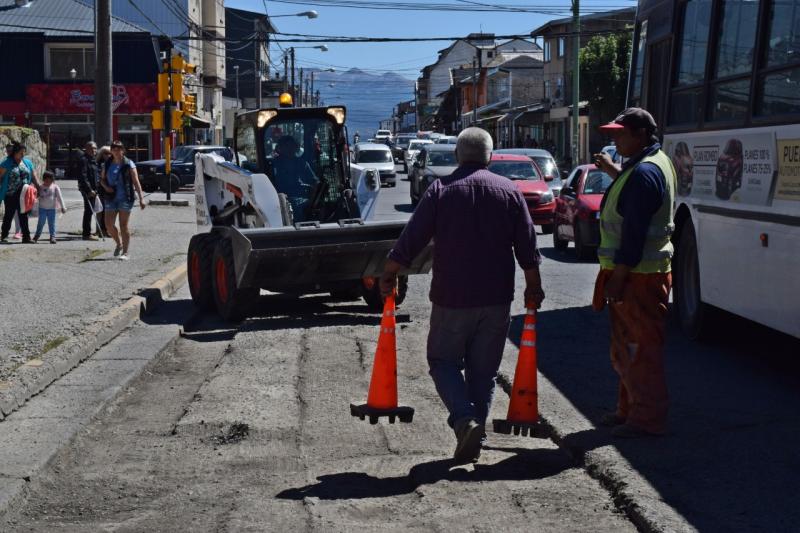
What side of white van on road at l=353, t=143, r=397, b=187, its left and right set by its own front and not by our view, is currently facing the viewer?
front

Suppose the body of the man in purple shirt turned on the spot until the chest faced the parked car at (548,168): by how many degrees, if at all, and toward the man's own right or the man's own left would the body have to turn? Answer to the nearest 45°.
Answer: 0° — they already face it

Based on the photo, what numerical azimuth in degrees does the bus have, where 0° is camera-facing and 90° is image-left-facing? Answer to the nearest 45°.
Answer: approximately 135°

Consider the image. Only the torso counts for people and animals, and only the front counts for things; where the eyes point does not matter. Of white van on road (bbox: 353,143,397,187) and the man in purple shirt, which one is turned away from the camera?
the man in purple shirt

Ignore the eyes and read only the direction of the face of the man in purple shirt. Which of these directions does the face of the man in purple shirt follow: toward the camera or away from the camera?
away from the camera

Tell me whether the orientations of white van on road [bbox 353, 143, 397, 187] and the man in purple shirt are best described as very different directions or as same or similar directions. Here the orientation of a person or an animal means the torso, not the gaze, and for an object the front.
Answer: very different directions

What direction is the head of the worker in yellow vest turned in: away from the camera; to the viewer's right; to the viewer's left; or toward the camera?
to the viewer's left

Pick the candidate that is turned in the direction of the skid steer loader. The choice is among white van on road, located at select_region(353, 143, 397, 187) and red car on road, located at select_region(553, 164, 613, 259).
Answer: white van on road, located at select_region(353, 143, 397, 187)

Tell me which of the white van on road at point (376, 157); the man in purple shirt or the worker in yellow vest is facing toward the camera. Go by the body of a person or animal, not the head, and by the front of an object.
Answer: the white van on road

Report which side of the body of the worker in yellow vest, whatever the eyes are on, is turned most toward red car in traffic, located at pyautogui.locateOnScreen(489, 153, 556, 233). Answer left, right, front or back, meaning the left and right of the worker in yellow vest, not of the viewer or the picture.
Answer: right

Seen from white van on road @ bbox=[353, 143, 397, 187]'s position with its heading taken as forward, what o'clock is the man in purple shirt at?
The man in purple shirt is roughly at 12 o'clock from the white van on road.

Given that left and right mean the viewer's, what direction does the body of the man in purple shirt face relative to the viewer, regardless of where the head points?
facing away from the viewer

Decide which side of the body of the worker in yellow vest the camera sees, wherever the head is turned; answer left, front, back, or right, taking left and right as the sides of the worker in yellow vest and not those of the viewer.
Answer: left

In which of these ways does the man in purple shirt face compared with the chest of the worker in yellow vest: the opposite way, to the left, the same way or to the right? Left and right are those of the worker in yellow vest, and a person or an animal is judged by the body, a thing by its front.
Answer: to the right
